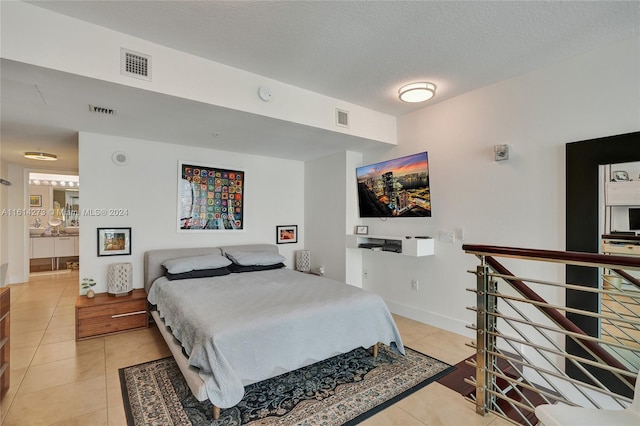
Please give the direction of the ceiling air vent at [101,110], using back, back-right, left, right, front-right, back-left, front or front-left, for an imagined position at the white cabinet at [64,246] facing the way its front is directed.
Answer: front

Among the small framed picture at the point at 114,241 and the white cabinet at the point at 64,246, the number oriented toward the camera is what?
2

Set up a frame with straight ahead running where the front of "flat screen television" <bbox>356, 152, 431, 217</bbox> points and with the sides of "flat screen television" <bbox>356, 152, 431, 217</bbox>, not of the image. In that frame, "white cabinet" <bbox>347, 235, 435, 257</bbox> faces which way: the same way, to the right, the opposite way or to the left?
the same way

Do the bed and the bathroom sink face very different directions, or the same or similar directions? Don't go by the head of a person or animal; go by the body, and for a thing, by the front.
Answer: same or similar directions

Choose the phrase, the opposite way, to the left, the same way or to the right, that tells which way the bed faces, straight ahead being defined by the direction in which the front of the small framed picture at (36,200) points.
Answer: the same way

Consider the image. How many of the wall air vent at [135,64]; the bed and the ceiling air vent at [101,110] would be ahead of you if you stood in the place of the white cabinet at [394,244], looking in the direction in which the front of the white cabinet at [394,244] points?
3

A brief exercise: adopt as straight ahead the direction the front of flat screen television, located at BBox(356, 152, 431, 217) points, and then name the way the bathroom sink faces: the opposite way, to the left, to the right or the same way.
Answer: to the left

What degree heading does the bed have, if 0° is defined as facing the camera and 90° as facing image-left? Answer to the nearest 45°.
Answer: approximately 315°

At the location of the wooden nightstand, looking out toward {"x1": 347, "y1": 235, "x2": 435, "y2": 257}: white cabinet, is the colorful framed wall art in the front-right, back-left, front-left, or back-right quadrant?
front-left

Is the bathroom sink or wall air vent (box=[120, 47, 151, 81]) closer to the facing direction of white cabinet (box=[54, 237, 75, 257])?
the wall air vent

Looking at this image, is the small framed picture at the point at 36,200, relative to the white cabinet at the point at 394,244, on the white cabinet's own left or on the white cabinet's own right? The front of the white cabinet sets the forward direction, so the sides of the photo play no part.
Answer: on the white cabinet's own right

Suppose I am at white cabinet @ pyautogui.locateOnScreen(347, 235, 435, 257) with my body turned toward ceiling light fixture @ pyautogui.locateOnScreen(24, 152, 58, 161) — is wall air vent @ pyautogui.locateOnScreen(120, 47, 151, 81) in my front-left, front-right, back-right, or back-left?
front-left

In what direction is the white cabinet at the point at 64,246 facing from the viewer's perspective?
toward the camera

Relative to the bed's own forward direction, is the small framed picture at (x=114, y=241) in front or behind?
behind

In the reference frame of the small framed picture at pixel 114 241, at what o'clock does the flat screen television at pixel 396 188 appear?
The flat screen television is roughly at 10 o'clock from the small framed picture.

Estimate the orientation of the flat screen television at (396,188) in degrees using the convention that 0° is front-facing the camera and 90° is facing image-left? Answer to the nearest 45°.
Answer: approximately 45°

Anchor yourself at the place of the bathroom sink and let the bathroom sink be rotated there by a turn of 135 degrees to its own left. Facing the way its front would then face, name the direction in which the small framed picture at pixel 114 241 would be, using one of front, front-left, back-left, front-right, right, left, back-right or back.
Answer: back-right

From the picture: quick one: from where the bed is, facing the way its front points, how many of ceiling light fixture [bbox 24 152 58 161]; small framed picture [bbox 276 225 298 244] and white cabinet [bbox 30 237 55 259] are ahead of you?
0
